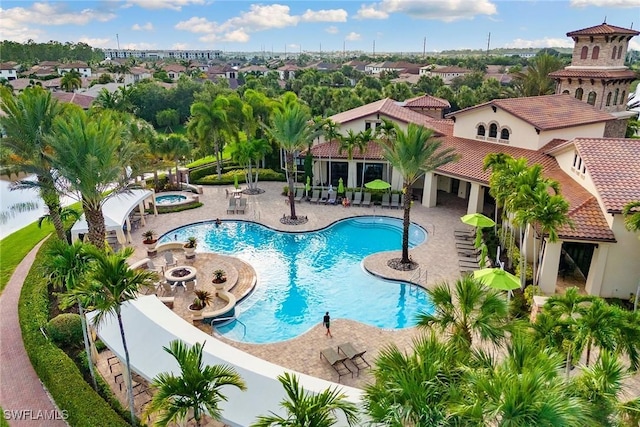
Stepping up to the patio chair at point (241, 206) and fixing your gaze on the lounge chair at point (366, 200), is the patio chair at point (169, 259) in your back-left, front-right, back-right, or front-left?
back-right

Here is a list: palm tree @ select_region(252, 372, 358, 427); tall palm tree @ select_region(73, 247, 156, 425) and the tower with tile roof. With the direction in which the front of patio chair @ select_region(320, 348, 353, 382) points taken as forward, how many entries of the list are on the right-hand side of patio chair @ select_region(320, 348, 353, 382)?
1
